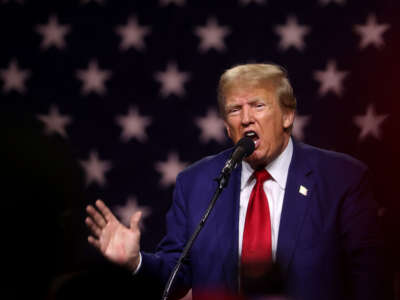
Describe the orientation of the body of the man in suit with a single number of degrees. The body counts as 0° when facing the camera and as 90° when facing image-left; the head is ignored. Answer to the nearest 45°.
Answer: approximately 45°

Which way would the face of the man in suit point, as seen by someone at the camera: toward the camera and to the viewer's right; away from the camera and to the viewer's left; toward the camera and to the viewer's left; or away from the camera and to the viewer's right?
toward the camera and to the viewer's left
